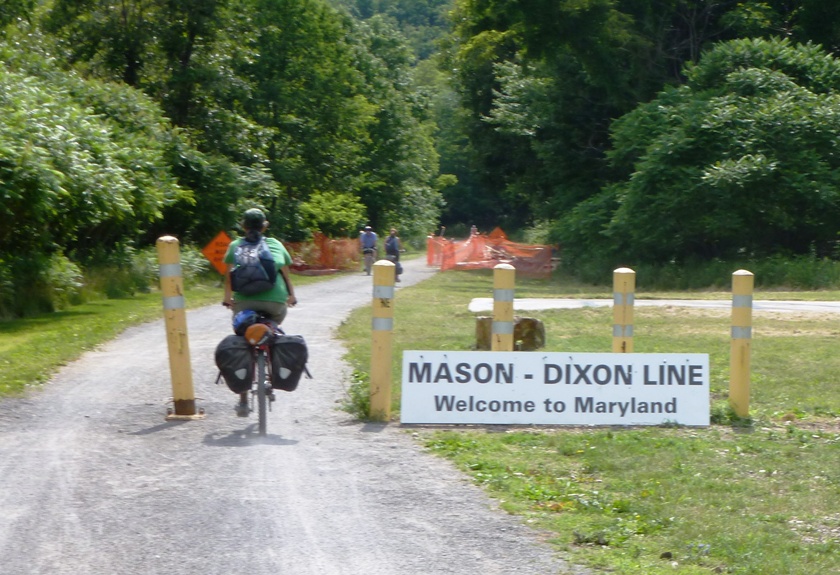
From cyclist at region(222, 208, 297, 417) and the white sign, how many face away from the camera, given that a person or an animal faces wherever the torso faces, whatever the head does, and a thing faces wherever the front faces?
1

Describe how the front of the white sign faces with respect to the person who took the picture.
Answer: facing the viewer

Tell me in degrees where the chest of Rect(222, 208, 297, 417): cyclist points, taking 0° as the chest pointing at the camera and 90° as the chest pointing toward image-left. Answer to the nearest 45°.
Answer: approximately 180°

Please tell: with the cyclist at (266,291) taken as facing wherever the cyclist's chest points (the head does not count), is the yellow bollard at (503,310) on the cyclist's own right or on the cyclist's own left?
on the cyclist's own right

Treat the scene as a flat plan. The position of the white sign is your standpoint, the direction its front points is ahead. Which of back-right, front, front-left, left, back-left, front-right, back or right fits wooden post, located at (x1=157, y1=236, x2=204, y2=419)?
right

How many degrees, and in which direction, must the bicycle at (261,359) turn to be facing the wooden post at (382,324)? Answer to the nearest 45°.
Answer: approximately 90° to its right

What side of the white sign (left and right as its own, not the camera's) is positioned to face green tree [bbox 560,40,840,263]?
back

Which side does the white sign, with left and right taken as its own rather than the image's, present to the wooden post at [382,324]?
right

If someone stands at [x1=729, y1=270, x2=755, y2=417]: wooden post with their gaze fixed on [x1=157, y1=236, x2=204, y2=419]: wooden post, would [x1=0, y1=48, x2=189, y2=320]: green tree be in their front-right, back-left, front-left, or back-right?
front-right

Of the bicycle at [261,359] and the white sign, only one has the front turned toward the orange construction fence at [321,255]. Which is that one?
the bicycle

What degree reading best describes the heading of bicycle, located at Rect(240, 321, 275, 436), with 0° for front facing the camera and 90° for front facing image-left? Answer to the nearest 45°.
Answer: approximately 180°
